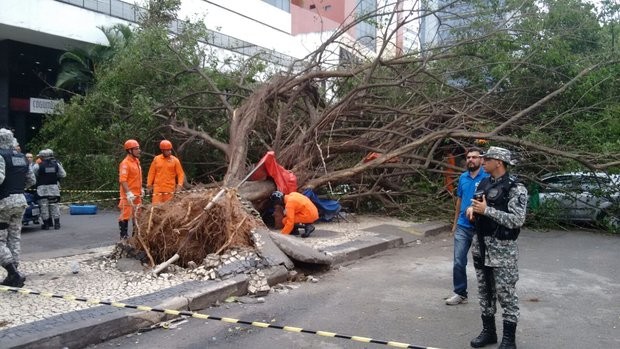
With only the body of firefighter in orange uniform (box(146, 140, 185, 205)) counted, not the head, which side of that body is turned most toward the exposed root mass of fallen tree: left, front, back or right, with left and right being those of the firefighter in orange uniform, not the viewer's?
front

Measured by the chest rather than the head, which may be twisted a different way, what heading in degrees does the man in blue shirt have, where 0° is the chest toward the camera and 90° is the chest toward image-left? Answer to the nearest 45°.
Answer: approximately 45°

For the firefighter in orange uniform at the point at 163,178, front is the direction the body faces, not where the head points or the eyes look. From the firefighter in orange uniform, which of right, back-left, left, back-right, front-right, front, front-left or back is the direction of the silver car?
left

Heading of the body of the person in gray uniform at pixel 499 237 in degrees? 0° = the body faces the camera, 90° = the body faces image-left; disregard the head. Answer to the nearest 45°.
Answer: approximately 45°

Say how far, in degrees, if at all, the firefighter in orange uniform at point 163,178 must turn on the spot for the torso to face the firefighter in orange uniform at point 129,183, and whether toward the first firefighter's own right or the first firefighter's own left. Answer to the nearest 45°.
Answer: approximately 45° to the first firefighter's own right

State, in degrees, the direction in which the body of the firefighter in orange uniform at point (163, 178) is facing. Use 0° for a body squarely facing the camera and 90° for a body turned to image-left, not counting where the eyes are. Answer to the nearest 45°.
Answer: approximately 0°

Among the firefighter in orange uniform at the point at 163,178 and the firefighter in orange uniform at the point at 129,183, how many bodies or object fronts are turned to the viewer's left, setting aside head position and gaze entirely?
0

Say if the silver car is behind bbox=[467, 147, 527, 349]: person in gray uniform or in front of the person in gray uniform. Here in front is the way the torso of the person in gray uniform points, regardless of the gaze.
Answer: behind

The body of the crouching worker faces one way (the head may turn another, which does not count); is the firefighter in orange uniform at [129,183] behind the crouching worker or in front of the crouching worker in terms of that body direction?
in front

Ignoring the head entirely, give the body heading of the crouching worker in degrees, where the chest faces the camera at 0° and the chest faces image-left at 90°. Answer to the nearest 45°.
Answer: approximately 90°
